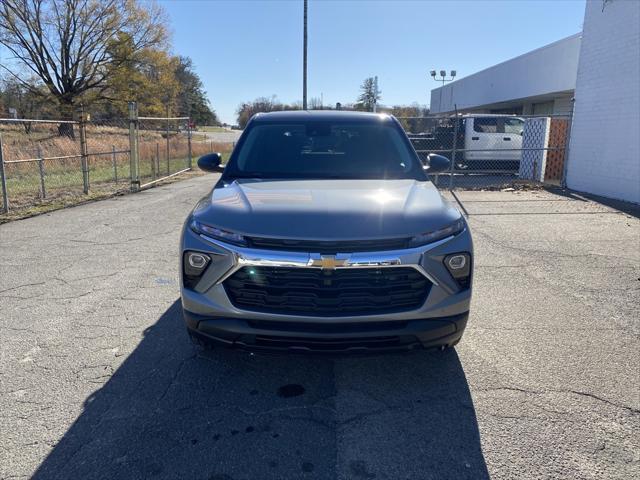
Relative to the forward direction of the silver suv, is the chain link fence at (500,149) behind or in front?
behind

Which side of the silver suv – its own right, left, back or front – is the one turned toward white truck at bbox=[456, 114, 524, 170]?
back

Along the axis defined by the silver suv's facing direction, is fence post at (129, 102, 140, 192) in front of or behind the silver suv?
behind

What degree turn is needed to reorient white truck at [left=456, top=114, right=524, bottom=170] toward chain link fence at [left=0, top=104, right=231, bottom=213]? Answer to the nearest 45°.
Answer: approximately 135° to its right

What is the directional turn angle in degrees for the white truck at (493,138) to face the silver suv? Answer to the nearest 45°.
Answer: approximately 90° to its right

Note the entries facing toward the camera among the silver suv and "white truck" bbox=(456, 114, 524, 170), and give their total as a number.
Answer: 1

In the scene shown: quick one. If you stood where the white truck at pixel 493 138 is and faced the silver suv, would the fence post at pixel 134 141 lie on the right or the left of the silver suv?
right

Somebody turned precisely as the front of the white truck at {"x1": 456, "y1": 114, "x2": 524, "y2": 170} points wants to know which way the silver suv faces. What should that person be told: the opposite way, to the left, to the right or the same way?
to the right
